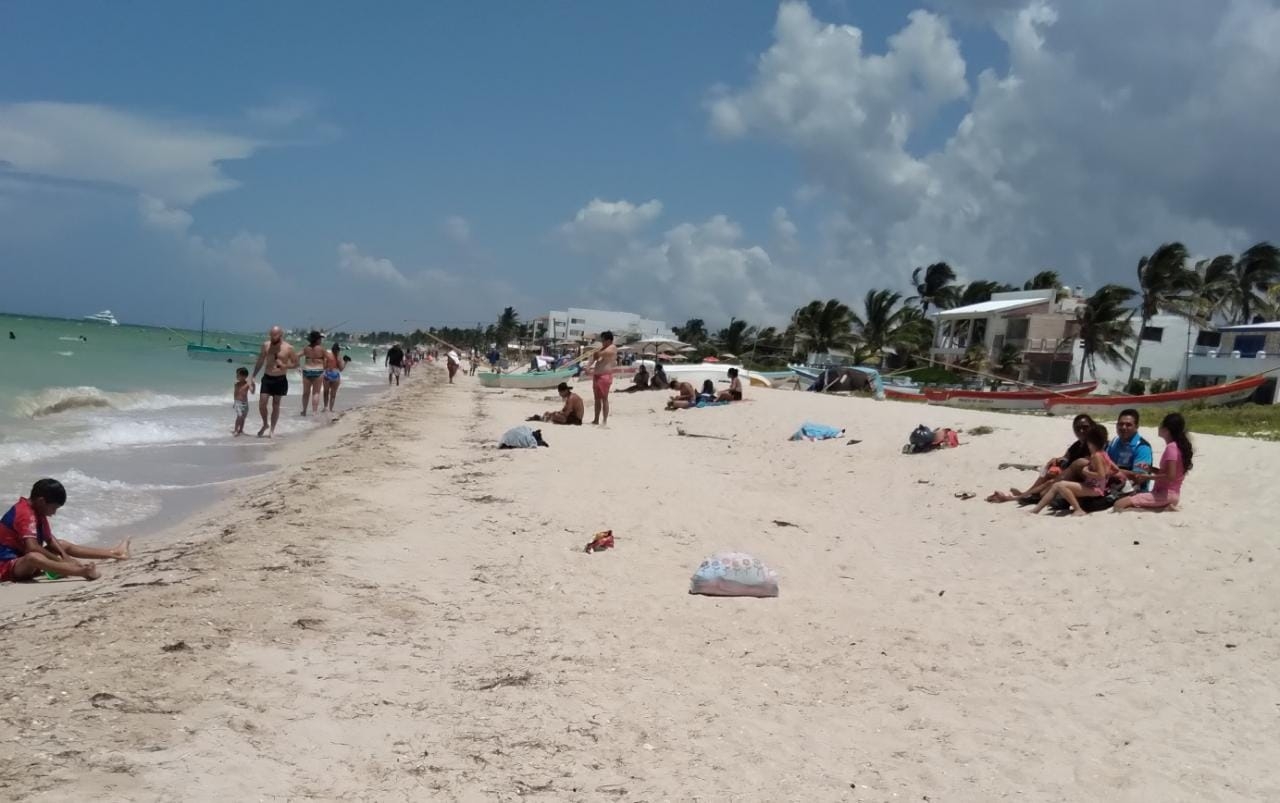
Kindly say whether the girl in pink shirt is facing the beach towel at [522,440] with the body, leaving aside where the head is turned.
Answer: yes

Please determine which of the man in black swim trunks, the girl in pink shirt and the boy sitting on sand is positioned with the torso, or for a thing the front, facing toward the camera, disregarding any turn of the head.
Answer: the man in black swim trunks

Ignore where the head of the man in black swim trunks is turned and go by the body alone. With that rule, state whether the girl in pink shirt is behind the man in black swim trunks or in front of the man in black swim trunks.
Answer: in front

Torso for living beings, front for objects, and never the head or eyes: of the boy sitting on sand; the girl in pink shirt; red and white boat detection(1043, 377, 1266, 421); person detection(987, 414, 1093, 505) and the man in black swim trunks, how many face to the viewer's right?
2

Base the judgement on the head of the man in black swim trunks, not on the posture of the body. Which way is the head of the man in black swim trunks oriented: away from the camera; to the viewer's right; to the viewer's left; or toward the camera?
toward the camera

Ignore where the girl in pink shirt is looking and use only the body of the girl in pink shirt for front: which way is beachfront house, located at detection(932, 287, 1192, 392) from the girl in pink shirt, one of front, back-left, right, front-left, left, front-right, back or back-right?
right

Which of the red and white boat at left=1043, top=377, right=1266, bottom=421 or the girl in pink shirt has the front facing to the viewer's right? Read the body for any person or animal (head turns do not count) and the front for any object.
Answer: the red and white boat

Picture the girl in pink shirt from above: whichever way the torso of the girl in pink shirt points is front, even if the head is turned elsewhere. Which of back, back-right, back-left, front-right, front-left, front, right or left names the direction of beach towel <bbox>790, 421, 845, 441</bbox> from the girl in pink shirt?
front-right

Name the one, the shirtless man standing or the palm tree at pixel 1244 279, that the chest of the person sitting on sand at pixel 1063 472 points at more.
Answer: the shirtless man standing

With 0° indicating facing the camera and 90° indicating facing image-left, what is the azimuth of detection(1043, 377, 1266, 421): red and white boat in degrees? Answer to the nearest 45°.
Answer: approximately 270°

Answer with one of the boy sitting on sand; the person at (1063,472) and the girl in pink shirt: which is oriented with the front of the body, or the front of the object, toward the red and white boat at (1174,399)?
the boy sitting on sand

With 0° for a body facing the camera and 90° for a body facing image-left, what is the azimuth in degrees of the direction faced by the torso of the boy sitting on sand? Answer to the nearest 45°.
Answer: approximately 270°

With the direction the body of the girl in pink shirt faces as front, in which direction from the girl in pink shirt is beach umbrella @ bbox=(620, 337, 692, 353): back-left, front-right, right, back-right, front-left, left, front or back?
front-right

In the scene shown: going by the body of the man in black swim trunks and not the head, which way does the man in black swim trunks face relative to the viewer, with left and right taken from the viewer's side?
facing the viewer

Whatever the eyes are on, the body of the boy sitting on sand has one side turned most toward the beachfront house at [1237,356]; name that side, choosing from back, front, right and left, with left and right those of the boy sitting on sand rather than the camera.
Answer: front

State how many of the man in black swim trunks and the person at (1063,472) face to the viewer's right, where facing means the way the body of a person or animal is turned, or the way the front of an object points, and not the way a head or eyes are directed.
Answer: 0

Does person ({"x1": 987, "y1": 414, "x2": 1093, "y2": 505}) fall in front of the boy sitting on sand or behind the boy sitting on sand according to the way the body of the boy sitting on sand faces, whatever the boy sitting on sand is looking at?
in front

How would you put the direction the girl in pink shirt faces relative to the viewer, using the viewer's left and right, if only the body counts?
facing to the left of the viewer

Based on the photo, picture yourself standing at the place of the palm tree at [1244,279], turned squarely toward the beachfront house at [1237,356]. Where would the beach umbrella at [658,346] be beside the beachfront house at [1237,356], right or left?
right

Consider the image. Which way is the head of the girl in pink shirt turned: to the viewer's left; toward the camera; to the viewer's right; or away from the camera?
to the viewer's left
